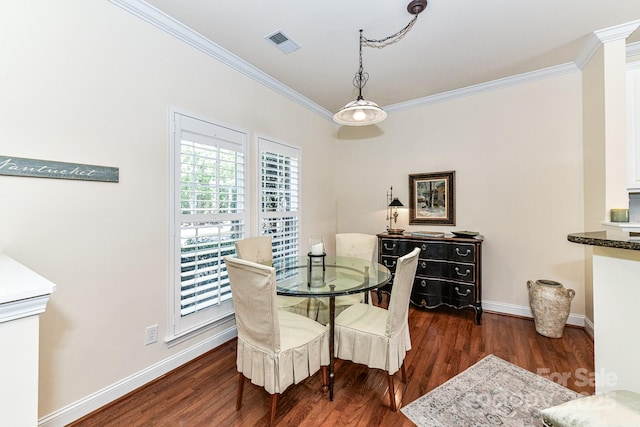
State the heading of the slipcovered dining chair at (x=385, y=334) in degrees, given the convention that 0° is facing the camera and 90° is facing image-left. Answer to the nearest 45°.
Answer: approximately 135°

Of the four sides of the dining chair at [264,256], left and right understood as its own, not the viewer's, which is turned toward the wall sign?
right

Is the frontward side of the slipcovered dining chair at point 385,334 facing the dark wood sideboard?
no

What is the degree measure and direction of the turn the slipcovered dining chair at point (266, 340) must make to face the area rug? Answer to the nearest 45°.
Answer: approximately 45° to its right

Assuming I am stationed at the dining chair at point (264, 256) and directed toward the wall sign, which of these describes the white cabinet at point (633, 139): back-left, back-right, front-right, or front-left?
back-left

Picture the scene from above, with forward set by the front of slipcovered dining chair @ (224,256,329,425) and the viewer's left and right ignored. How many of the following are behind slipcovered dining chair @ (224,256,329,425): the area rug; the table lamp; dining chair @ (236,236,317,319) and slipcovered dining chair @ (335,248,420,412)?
0

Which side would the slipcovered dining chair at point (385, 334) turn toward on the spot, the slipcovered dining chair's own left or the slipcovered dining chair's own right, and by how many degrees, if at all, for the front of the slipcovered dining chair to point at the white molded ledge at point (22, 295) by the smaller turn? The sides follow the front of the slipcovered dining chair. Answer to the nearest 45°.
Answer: approximately 90° to the slipcovered dining chair's own left

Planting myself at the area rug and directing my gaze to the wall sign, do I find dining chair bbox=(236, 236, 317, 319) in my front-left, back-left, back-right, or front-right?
front-right

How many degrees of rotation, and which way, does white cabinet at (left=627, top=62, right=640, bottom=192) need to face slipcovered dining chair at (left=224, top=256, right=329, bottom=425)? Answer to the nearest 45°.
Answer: approximately 45° to its right

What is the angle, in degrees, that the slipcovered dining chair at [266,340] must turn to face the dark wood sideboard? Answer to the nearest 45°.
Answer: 0° — it already faces it

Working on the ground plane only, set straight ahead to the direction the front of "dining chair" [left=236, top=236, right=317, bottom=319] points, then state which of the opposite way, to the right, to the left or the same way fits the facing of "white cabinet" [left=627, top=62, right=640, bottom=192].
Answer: to the right
